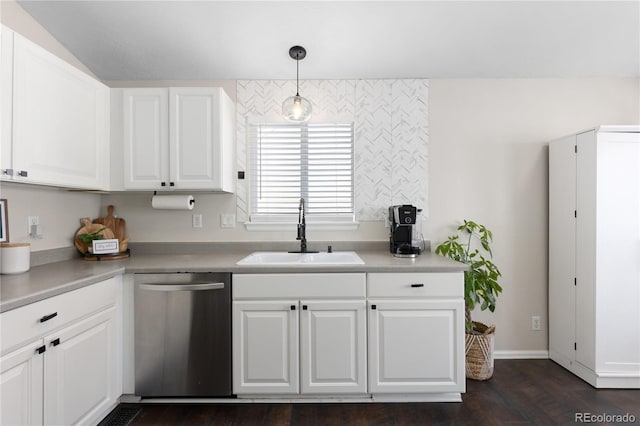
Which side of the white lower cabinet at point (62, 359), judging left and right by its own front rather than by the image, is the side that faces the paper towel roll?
left

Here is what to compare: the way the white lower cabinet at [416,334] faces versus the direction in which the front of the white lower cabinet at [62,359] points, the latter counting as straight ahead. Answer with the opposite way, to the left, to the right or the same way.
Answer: to the right

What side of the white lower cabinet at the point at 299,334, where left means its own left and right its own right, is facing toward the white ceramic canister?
right

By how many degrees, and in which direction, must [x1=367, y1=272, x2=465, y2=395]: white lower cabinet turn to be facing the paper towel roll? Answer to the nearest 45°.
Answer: approximately 90° to its right

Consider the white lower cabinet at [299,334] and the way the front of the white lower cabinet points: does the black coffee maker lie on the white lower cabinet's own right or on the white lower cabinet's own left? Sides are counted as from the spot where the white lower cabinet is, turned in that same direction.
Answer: on the white lower cabinet's own left

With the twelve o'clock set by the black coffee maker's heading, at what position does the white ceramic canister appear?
The white ceramic canister is roughly at 2 o'clock from the black coffee maker.

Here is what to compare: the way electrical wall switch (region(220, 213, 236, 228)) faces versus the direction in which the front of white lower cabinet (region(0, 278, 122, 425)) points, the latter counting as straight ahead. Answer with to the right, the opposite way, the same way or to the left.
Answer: to the right

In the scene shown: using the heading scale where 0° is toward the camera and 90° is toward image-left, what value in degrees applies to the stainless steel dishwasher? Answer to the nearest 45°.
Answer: approximately 0°
